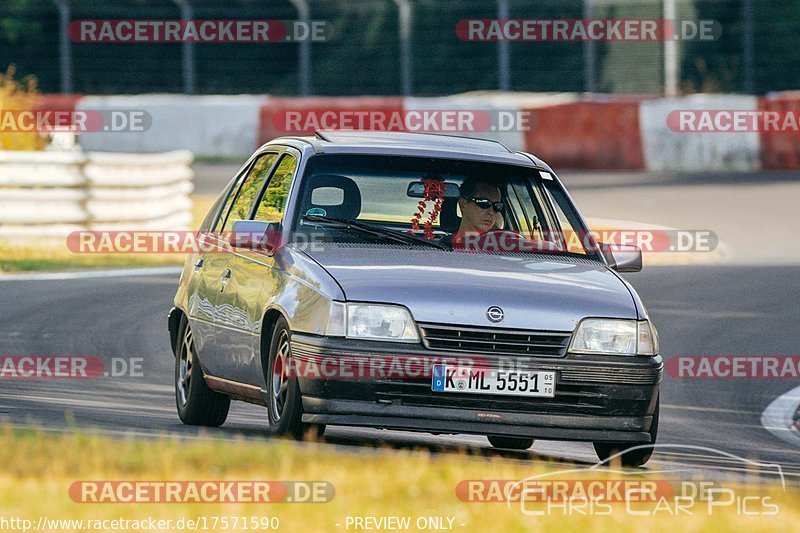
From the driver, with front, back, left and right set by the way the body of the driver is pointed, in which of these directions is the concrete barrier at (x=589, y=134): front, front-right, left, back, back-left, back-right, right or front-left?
back-left

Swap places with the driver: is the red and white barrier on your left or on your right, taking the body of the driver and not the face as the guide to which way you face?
on your left

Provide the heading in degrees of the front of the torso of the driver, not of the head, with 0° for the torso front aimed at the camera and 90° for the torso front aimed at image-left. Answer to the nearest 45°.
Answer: approximately 315°
